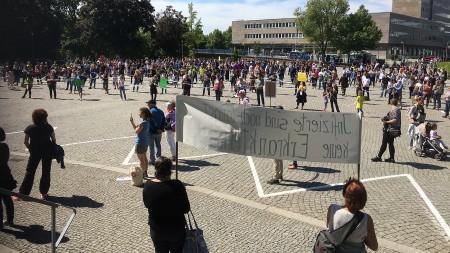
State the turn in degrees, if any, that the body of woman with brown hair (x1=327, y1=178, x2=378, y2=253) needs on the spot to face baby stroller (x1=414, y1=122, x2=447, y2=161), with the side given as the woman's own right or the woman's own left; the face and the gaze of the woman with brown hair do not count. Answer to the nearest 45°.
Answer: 0° — they already face it

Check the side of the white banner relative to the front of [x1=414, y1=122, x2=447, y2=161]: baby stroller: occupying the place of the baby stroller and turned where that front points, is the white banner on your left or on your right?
on your right

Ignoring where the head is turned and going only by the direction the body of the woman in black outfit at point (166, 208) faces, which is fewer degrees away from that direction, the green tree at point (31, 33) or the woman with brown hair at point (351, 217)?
the green tree

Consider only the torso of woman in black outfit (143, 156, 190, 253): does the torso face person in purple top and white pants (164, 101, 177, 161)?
yes

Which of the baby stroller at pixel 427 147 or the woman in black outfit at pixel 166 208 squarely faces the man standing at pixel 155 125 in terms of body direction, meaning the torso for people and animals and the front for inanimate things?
the woman in black outfit

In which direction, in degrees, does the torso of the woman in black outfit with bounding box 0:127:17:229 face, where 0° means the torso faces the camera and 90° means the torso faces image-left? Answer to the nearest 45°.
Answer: approximately 180°

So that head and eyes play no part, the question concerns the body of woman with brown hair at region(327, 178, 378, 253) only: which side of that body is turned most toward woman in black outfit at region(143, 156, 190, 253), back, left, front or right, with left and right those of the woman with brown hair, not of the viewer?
left

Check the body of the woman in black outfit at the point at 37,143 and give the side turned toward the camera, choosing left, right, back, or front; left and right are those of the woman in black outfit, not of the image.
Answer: back

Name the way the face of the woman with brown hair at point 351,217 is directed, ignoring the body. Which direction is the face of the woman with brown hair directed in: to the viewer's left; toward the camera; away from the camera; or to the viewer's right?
away from the camera

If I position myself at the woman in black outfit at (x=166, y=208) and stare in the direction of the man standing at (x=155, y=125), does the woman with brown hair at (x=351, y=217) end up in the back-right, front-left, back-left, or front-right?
back-right

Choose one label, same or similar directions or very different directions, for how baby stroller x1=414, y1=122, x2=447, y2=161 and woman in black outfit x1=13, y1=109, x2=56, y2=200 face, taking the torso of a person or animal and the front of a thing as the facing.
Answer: very different directions

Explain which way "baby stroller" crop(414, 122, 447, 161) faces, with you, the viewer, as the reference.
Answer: facing the viewer and to the right of the viewer

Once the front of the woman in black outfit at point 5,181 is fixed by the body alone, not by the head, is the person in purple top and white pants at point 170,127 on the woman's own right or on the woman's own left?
on the woman's own right

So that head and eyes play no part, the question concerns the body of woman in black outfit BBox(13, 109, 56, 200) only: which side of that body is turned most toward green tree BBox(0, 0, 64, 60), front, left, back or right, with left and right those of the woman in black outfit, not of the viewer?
front

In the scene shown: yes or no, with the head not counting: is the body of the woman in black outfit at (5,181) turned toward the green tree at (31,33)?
yes

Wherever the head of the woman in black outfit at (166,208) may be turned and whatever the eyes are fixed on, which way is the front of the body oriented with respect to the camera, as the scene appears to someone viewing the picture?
away from the camera

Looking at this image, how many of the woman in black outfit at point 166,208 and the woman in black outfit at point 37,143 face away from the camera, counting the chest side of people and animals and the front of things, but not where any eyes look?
2
